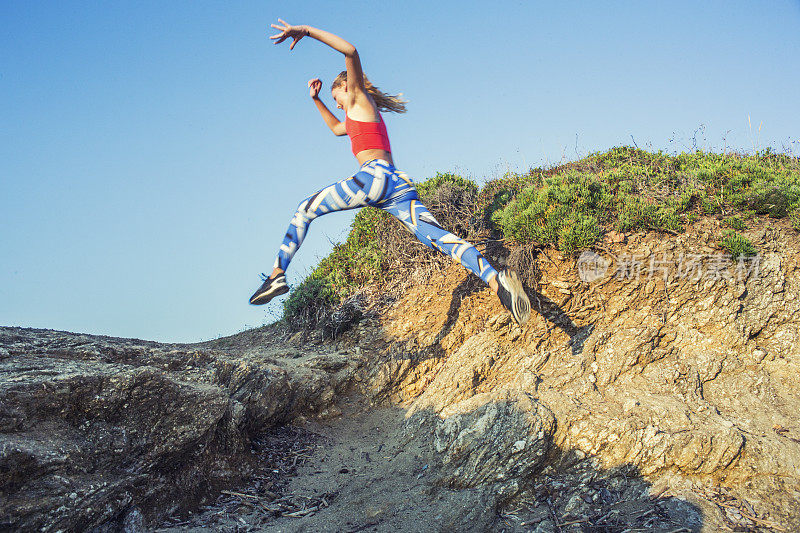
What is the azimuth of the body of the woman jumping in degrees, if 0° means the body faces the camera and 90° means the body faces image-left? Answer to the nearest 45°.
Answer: approximately 90°

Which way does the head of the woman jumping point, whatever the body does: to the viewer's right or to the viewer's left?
to the viewer's left

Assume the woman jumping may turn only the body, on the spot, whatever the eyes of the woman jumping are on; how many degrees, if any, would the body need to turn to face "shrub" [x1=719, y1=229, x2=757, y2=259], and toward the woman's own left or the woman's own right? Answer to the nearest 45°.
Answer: approximately 180°

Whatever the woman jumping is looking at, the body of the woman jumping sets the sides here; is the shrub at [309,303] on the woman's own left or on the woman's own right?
on the woman's own right

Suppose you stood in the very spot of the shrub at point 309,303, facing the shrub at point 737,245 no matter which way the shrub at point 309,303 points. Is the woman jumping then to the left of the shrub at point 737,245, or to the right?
right
